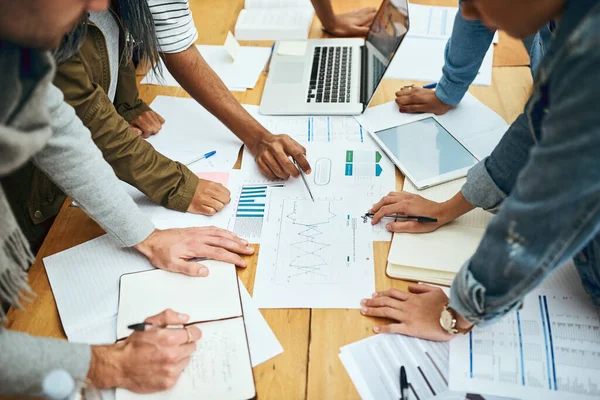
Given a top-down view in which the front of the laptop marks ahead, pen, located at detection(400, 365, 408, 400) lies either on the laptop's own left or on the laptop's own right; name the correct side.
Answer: on the laptop's own left

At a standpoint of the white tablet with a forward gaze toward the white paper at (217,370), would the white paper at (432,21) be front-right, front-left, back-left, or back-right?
back-right

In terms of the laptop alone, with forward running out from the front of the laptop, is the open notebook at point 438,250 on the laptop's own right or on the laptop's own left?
on the laptop's own left
